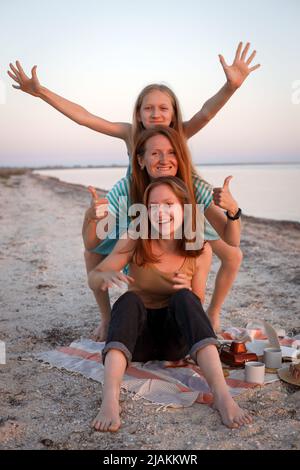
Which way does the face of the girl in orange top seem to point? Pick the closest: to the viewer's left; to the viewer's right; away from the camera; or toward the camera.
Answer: toward the camera

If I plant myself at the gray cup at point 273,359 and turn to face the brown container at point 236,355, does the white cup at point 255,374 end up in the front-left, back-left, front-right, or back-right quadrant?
front-left

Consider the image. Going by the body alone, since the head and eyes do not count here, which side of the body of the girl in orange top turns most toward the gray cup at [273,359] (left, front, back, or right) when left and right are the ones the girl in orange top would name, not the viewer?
left

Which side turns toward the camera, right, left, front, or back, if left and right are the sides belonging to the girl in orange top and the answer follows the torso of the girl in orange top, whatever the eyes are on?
front
